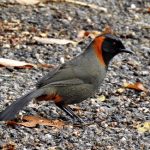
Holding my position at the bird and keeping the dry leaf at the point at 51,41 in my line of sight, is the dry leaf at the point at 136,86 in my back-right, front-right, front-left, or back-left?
front-right

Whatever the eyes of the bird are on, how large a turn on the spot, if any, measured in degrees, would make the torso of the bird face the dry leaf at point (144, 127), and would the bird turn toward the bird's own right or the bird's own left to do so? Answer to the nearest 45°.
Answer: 0° — it already faces it

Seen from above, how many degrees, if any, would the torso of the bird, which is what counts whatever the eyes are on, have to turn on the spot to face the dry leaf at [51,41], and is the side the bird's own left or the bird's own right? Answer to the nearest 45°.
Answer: approximately 90° to the bird's own left

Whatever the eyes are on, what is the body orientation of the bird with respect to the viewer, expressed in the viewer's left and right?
facing to the right of the viewer

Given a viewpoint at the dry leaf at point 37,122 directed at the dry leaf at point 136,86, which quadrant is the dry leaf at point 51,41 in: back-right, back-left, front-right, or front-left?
front-left

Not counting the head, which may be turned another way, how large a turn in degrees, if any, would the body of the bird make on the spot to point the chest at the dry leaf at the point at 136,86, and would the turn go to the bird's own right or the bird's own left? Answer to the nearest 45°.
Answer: approximately 45° to the bird's own left
